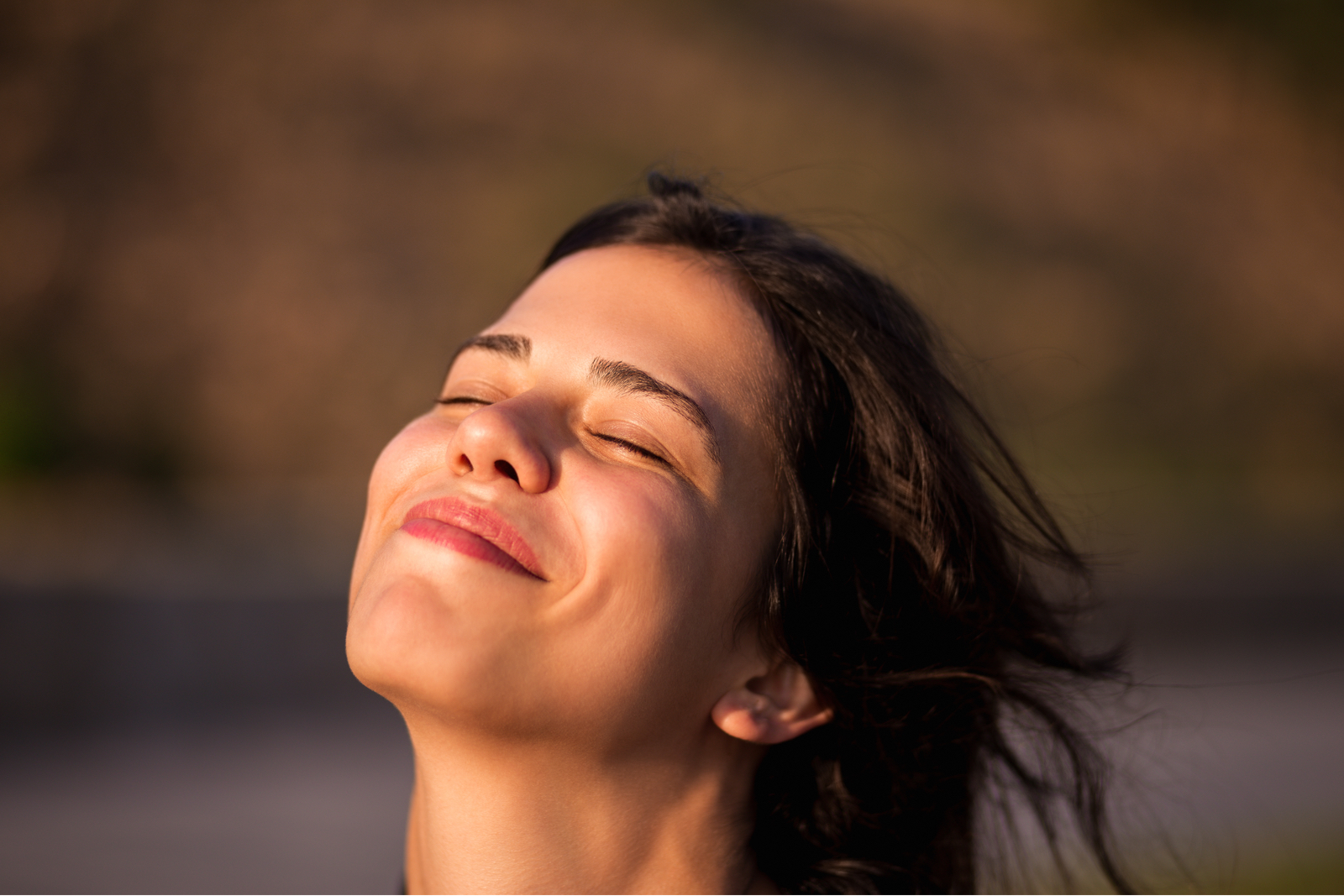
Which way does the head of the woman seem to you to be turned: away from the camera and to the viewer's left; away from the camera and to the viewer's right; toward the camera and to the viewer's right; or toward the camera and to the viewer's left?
toward the camera and to the viewer's left

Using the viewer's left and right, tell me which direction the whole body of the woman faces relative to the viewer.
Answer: facing the viewer and to the left of the viewer
